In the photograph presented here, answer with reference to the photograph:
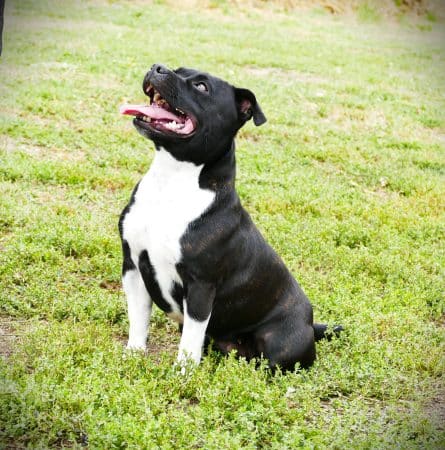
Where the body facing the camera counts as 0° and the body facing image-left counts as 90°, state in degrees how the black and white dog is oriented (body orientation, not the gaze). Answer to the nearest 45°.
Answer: approximately 45°
